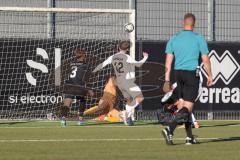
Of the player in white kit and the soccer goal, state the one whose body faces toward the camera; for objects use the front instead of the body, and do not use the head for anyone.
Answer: the soccer goal

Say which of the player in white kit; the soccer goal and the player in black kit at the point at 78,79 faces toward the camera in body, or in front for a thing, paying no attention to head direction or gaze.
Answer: the soccer goal

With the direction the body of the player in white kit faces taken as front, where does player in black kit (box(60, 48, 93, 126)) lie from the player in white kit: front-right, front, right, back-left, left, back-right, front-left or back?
back-left

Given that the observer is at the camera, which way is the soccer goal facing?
facing the viewer

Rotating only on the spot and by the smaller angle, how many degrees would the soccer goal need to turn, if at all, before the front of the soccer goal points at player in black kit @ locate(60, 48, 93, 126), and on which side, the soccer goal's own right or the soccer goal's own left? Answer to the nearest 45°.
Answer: approximately 45° to the soccer goal's own left

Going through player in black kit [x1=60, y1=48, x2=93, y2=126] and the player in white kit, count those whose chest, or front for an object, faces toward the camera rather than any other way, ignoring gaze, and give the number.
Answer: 0

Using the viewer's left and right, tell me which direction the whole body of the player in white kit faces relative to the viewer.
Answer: facing away from the viewer and to the right of the viewer

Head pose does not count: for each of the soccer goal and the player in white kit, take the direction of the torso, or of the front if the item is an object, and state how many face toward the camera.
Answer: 1

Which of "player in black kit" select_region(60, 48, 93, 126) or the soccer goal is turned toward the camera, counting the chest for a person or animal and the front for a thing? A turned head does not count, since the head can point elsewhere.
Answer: the soccer goal
